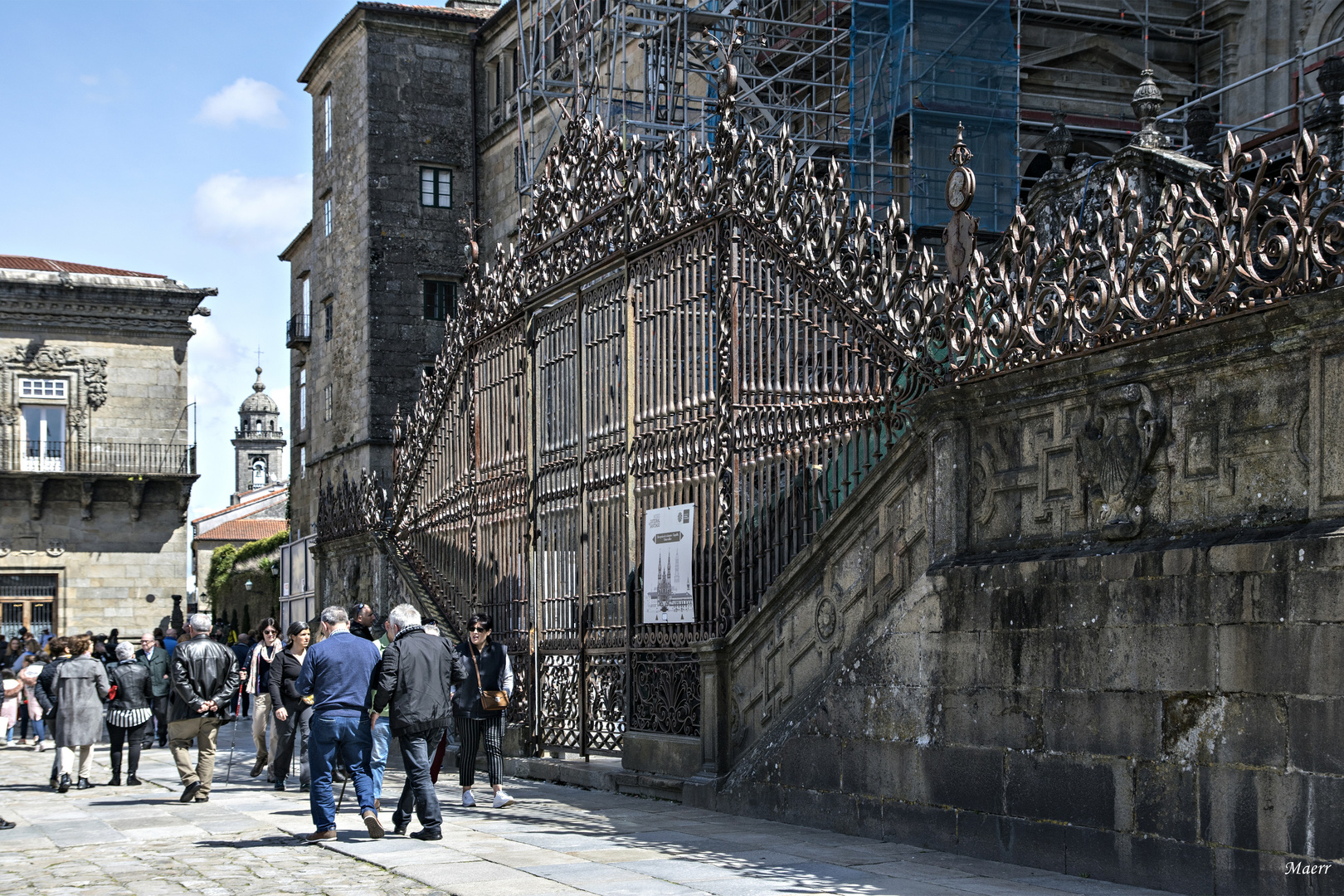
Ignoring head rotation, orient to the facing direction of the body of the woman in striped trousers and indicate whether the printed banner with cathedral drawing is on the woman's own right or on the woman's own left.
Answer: on the woman's own left

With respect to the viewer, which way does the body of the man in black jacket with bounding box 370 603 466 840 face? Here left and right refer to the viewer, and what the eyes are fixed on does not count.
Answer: facing away from the viewer and to the left of the viewer

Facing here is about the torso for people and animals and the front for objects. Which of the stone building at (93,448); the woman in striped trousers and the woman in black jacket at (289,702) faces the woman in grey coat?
the stone building

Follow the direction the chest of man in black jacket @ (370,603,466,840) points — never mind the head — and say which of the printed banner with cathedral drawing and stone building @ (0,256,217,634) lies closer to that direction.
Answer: the stone building

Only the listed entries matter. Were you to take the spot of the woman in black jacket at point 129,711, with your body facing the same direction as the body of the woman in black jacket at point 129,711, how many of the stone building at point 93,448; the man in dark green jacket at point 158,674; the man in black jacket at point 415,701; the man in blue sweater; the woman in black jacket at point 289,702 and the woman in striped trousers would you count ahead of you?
2

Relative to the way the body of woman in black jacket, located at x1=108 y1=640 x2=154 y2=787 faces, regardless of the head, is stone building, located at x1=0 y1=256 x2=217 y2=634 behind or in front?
in front

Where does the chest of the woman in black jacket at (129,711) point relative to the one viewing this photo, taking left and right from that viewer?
facing away from the viewer
